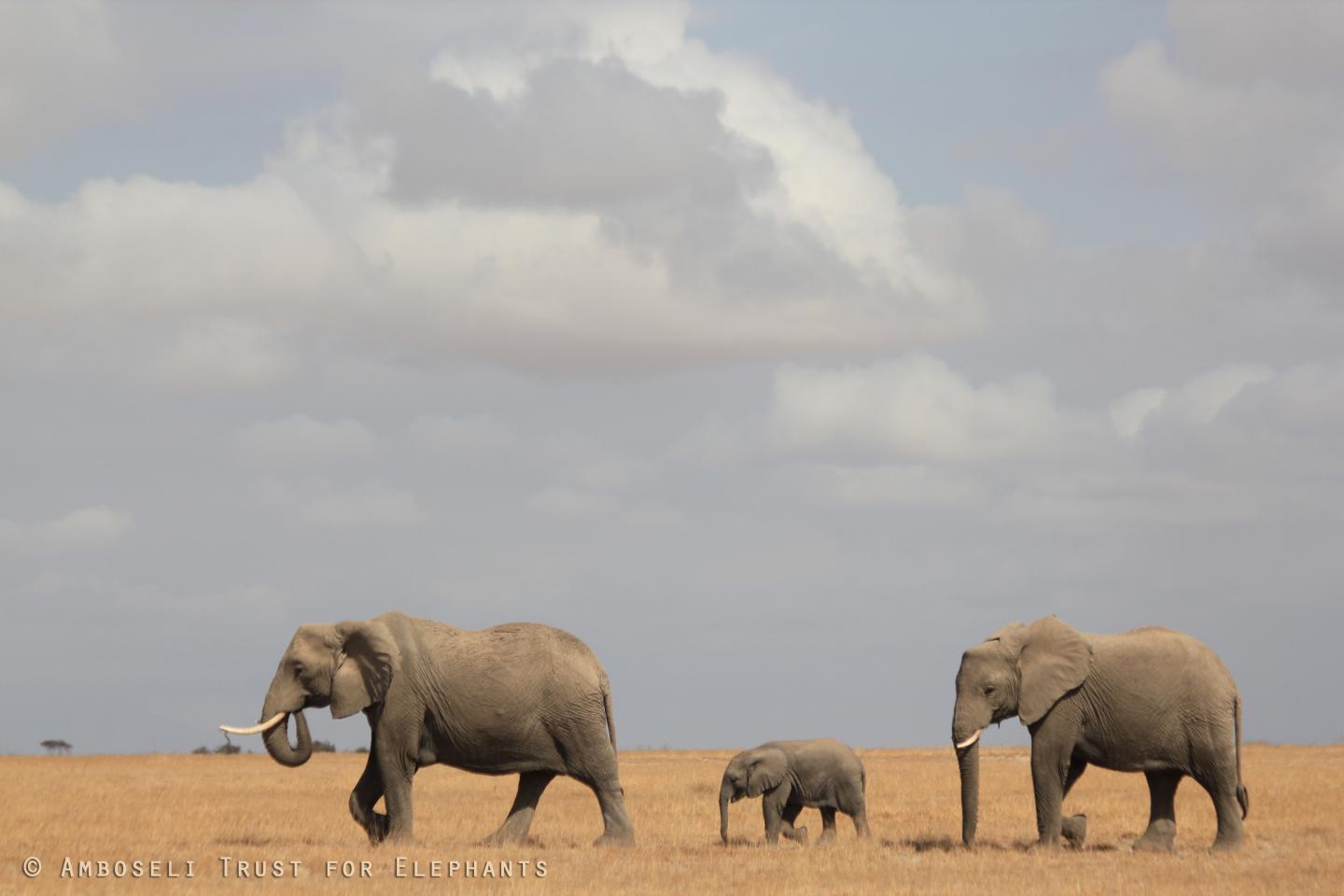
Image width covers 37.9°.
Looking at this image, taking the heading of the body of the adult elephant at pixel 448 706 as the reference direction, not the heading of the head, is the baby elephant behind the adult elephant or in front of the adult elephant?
behind

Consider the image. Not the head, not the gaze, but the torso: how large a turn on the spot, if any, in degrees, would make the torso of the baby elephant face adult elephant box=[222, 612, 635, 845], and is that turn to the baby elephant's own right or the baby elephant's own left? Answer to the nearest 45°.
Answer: approximately 45° to the baby elephant's own left

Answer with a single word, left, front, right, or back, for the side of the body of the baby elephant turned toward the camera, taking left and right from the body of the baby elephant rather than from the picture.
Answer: left

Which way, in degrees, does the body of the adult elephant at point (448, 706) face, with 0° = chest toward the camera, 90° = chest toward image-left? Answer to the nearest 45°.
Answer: approximately 90°

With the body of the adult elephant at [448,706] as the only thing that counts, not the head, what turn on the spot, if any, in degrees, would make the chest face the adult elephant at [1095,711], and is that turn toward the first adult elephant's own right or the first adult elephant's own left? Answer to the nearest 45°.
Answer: approximately 180°

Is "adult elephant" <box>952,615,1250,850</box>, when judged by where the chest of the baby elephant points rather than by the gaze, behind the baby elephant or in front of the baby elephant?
behind

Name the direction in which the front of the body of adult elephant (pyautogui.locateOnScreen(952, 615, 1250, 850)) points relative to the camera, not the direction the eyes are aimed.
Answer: to the viewer's left
